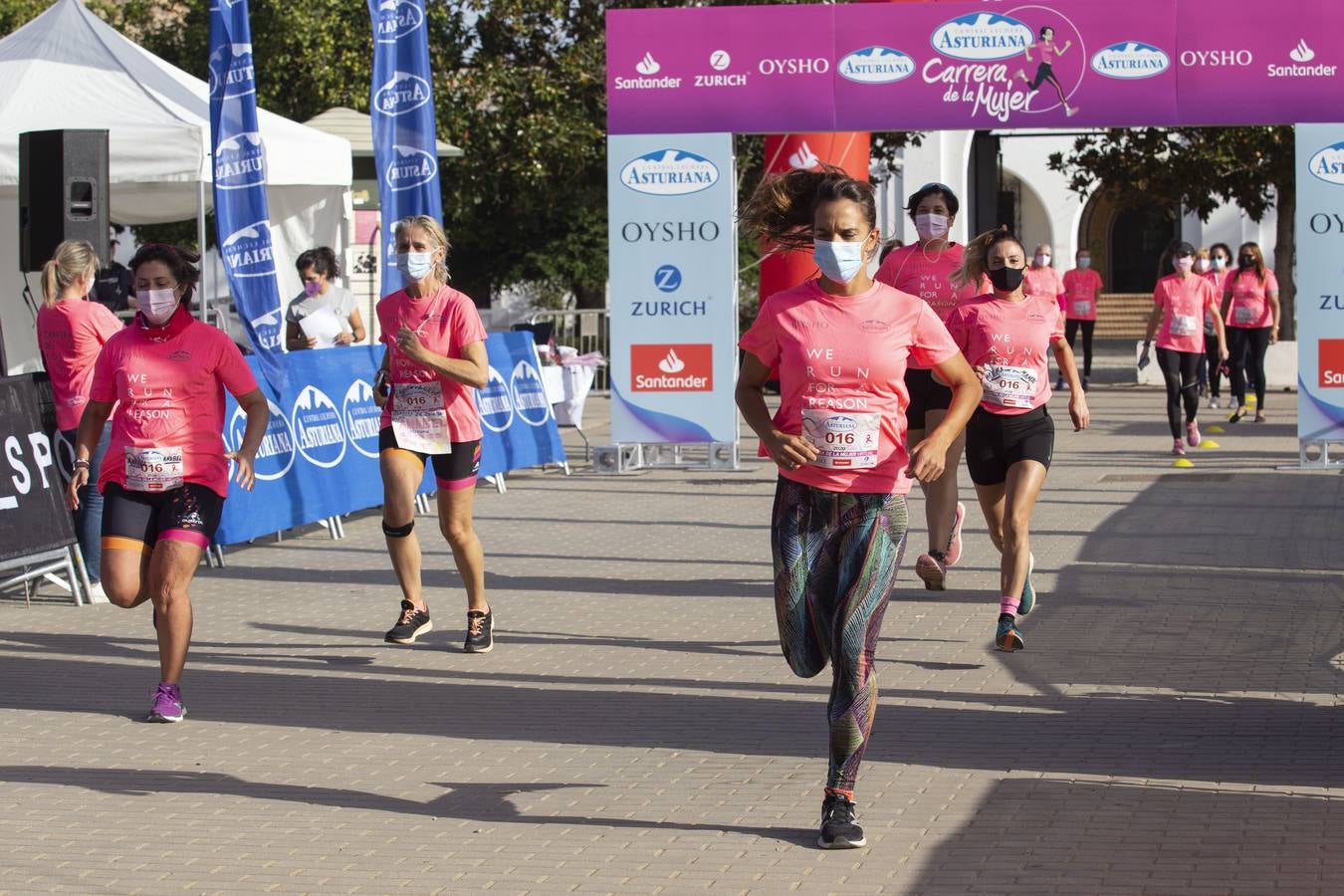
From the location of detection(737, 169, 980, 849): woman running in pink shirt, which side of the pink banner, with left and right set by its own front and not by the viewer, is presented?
front

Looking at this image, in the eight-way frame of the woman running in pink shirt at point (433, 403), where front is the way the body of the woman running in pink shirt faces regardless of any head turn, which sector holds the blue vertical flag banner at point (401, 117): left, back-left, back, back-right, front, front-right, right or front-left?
back-right

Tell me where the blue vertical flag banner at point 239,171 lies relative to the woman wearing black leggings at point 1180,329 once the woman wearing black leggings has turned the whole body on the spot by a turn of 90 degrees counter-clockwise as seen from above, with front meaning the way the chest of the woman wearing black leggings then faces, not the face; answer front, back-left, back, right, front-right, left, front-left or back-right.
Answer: back-right

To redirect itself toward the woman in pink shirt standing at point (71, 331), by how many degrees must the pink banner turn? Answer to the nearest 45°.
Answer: approximately 45° to its right

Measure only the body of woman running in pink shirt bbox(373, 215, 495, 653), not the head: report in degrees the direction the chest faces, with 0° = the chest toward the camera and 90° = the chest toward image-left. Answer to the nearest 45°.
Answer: approximately 45°

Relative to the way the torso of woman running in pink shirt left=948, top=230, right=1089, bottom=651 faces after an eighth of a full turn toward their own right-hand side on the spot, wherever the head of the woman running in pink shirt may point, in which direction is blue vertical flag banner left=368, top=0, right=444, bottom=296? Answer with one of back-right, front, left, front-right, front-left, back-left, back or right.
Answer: right

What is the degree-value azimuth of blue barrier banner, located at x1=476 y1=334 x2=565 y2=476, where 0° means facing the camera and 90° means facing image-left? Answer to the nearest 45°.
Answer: approximately 315°

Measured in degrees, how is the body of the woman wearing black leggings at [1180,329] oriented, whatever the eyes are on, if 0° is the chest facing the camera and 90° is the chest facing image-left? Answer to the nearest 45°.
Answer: approximately 0°

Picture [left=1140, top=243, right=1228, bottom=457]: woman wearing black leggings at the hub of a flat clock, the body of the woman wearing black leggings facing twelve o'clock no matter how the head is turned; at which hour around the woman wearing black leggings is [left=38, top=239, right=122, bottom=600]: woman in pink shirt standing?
The woman in pink shirt standing is roughly at 1 o'clock from the woman wearing black leggings.
